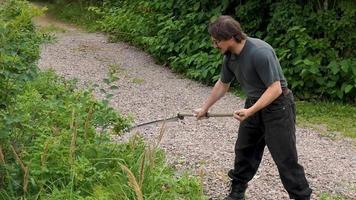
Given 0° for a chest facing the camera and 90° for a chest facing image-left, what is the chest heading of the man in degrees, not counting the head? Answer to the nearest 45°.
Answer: approximately 45°

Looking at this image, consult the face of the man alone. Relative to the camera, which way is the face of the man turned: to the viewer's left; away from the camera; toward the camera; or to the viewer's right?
to the viewer's left
